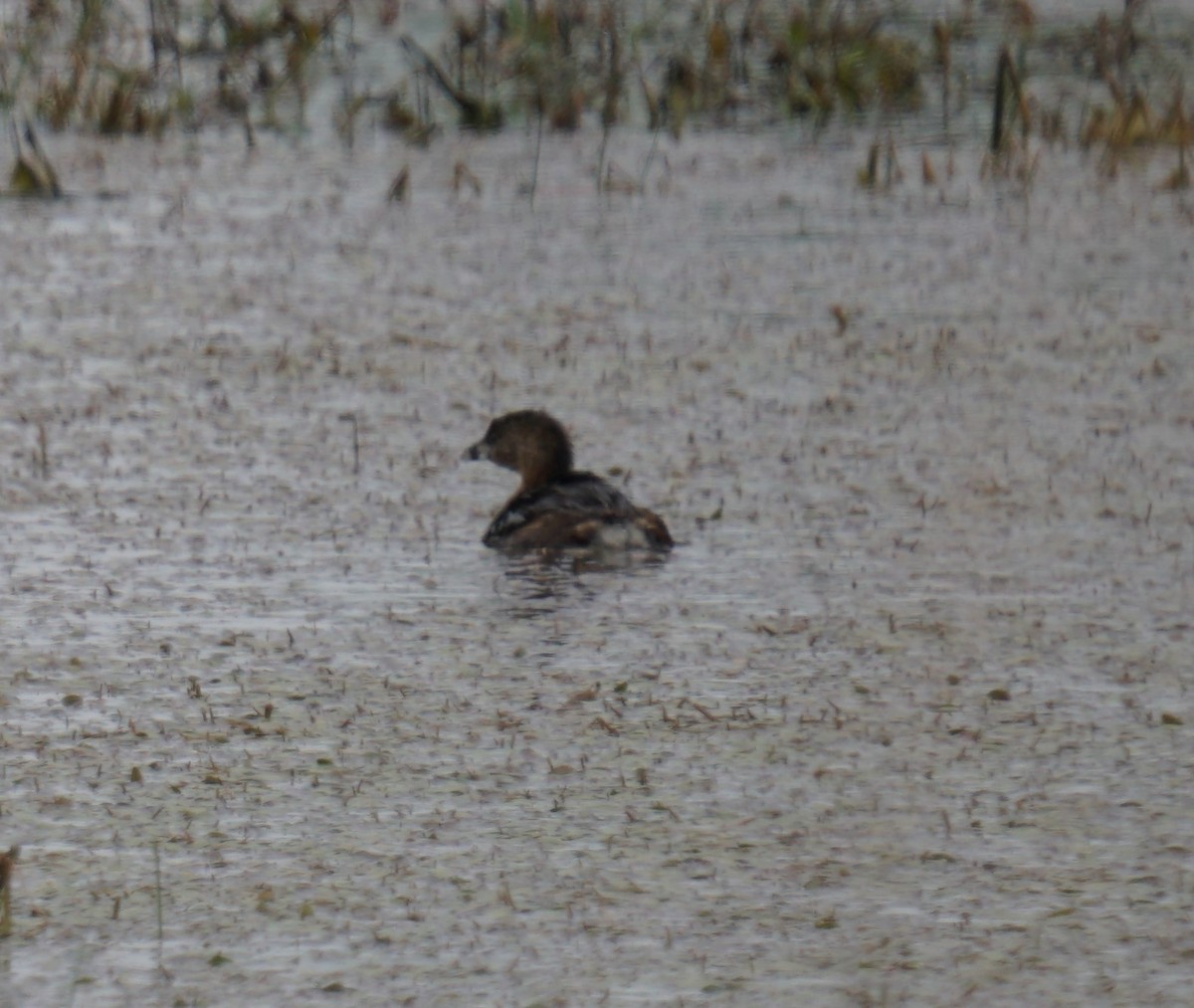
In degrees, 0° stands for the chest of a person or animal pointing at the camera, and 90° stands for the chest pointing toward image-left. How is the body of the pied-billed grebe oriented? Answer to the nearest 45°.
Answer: approximately 90°

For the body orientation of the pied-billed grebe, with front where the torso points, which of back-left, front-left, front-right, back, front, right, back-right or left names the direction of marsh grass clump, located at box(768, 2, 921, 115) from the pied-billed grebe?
right

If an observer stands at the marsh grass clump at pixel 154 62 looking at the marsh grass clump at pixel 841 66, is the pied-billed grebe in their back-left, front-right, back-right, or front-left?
front-right
